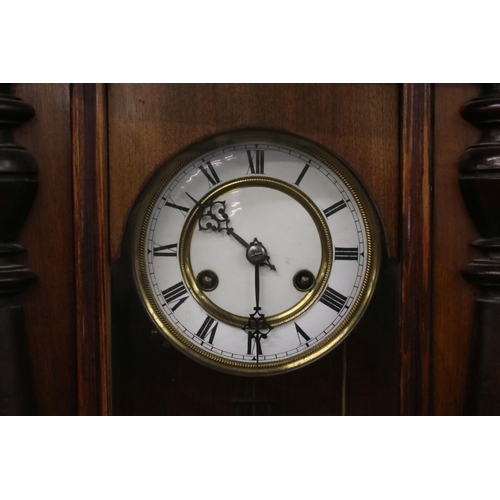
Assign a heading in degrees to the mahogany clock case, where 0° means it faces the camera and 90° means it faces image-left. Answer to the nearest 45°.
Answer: approximately 0°
